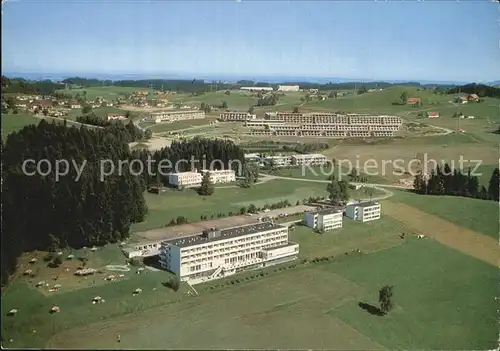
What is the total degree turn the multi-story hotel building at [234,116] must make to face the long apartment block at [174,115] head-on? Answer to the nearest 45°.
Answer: approximately 45° to its right

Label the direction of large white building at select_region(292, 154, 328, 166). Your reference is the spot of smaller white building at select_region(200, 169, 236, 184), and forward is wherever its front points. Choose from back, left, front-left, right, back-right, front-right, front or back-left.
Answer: back-left

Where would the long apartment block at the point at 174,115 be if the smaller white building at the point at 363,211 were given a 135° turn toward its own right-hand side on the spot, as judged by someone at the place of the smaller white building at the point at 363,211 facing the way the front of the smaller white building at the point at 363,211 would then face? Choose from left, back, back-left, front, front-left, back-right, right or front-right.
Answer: front-right

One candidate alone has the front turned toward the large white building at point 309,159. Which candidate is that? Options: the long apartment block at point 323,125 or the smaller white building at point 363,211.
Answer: the long apartment block

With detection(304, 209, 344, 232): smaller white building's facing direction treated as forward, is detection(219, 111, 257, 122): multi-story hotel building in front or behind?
behind

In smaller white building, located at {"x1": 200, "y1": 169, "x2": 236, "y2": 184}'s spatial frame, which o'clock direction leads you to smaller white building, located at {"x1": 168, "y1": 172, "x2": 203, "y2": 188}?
smaller white building, located at {"x1": 168, "y1": 172, "x2": 203, "y2": 188} is roughly at 2 o'clock from smaller white building, located at {"x1": 200, "y1": 169, "x2": 236, "y2": 184}.

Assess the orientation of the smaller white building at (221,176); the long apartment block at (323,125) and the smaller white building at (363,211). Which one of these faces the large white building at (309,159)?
the long apartment block

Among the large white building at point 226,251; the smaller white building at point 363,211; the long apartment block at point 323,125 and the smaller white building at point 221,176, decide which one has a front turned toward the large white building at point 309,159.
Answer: the long apartment block

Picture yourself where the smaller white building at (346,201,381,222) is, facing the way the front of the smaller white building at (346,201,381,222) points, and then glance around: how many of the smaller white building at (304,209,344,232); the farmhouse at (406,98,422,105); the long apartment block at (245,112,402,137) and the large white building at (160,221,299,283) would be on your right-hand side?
2

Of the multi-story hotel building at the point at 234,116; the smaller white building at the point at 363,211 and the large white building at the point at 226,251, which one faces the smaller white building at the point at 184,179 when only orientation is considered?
the multi-story hotel building

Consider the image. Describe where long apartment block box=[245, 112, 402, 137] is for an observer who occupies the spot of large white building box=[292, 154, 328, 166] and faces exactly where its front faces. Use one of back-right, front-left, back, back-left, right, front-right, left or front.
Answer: back

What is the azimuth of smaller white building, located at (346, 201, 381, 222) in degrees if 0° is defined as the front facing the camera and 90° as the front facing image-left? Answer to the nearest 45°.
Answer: approximately 315°

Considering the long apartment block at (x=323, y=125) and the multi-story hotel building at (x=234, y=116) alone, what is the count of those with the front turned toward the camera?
2

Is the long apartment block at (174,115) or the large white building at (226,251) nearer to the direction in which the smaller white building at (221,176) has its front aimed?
the large white building

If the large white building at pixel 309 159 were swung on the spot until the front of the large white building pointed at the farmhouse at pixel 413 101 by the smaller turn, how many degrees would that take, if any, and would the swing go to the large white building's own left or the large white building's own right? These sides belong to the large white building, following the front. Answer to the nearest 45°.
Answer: approximately 135° to the large white building's own left

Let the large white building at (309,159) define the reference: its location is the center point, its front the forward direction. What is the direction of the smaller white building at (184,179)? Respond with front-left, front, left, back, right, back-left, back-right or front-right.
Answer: front-right

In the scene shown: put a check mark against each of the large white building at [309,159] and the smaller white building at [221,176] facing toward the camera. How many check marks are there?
2

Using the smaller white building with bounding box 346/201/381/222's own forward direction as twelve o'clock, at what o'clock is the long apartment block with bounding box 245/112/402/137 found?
The long apartment block is roughly at 7 o'clock from the smaller white building.
